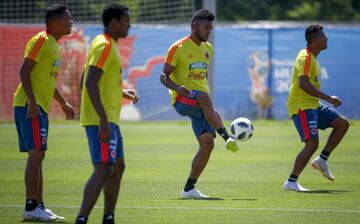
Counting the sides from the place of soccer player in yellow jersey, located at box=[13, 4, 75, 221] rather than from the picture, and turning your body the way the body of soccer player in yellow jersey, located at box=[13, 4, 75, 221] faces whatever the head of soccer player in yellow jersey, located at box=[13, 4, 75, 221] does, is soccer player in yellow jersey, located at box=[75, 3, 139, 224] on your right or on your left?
on your right

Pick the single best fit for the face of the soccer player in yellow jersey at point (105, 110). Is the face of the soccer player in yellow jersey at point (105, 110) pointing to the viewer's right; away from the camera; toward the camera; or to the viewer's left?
to the viewer's right

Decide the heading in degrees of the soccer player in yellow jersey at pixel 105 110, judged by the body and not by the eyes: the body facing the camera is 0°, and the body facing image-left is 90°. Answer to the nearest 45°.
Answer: approximately 270°

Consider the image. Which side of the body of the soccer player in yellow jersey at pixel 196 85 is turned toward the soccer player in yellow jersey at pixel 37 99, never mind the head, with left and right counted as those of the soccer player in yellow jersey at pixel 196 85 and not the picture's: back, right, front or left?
right

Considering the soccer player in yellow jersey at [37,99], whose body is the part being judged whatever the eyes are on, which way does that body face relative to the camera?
to the viewer's right

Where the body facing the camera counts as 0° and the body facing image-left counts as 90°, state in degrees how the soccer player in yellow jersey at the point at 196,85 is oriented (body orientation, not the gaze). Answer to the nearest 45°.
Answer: approximately 315°
